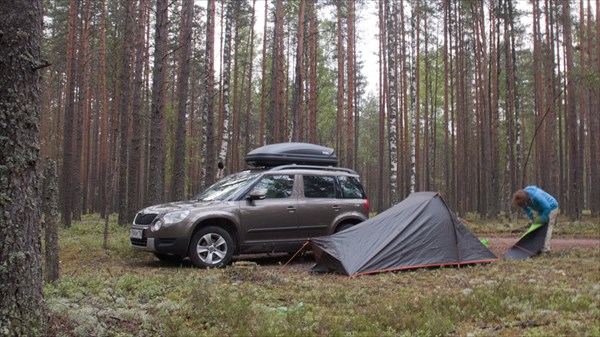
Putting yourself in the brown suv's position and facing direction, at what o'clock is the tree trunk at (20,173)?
The tree trunk is roughly at 11 o'clock from the brown suv.

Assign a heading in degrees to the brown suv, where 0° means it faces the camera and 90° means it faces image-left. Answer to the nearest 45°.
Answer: approximately 45°

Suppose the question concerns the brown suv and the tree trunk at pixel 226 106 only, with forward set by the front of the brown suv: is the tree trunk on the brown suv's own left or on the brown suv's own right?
on the brown suv's own right

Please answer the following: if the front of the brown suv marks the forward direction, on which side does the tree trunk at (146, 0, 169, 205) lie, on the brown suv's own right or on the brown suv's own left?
on the brown suv's own right

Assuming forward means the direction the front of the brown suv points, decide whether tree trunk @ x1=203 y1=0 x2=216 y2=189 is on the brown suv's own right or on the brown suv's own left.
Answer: on the brown suv's own right

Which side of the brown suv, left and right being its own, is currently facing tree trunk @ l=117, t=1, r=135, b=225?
right

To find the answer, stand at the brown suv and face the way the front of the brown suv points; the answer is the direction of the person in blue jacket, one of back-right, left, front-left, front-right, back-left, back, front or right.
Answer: back-left
